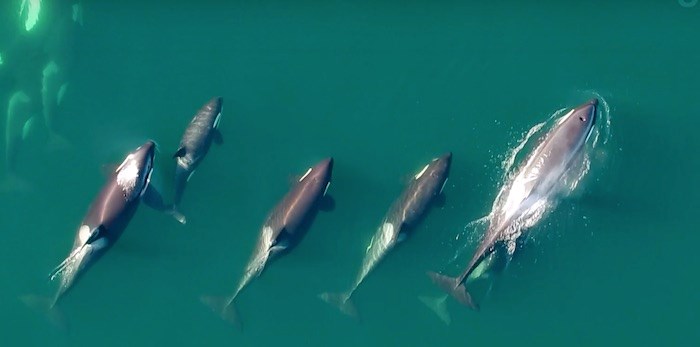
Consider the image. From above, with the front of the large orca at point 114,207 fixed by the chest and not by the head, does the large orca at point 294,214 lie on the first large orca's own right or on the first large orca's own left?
on the first large orca's own right

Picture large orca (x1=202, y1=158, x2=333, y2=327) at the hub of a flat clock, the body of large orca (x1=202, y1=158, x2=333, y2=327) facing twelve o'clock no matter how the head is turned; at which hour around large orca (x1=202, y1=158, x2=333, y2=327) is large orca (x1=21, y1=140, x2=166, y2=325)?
large orca (x1=21, y1=140, x2=166, y2=325) is roughly at 8 o'clock from large orca (x1=202, y1=158, x2=333, y2=327).

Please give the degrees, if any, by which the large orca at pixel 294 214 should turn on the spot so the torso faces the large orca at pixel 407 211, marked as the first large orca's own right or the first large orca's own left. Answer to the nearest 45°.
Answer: approximately 45° to the first large orca's own right

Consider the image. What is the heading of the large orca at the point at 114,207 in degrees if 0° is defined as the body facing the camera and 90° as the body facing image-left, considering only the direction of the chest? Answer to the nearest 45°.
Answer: approximately 225°

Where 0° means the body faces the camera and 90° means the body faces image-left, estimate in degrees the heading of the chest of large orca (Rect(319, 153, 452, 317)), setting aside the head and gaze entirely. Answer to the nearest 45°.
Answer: approximately 225°

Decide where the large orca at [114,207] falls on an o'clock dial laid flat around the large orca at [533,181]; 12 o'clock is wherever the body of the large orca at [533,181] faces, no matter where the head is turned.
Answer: the large orca at [114,207] is roughly at 7 o'clock from the large orca at [533,181].

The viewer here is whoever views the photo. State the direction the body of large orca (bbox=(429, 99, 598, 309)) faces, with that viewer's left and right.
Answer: facing away from the viewer and to the right of the viewer

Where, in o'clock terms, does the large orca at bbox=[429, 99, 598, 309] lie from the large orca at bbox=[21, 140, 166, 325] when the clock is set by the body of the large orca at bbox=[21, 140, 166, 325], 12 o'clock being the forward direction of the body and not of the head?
the large orca at bbox=[429, 99, 598, 309] is roughly at 2 o'clock from the large orca at bbox=[21, 140, 166, 325].

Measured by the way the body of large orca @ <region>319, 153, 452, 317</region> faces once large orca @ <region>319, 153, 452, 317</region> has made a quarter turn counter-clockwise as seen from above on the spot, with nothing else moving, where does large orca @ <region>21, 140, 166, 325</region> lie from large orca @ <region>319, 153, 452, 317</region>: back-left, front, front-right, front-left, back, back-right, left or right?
front-left

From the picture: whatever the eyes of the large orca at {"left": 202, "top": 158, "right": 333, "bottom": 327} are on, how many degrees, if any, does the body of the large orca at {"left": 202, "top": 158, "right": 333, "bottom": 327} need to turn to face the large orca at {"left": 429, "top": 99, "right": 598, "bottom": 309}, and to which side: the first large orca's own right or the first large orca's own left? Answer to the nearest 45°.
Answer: approximately 45° to the first large orca's own right

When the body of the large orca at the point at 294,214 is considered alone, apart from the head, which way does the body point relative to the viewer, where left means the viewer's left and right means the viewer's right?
facing away from the viewer and to the right of the viewer
